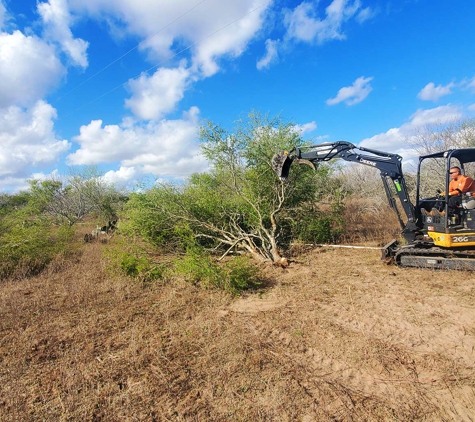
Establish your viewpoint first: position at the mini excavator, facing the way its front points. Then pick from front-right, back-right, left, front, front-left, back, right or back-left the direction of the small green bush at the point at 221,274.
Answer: front-left

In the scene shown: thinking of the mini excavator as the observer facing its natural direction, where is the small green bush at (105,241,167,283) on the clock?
The small green bush is roughly at 11 o'clock from the mini excavator.

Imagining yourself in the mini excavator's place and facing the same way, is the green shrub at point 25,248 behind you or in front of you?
in front

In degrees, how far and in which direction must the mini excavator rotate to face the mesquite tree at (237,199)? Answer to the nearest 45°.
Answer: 0° — it already faces it

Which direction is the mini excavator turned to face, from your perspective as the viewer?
facing to the left of the viewer
